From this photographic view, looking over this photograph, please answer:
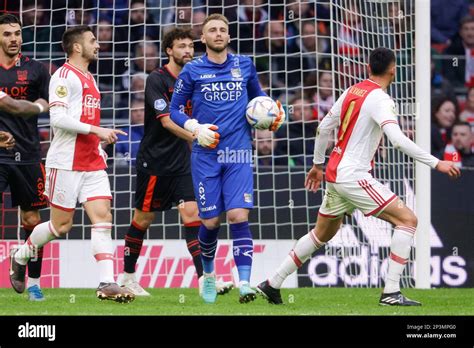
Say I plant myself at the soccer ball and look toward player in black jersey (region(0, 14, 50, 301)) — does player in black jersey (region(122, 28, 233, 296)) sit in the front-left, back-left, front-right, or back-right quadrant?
front-right

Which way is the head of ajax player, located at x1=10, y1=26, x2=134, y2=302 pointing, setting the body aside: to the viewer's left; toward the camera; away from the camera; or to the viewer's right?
to the viewer's right

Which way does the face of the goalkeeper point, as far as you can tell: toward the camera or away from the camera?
toward the camera

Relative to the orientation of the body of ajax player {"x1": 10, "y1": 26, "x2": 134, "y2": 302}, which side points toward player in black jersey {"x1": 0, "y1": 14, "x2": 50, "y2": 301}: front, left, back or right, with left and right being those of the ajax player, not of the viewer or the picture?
back

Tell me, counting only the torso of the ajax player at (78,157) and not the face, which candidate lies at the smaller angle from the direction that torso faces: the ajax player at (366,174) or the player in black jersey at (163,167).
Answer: the ajax player

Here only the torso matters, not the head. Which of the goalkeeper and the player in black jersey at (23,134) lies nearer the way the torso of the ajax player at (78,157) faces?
the goalkeeper

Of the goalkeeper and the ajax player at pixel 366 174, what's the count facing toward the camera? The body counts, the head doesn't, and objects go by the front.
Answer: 1

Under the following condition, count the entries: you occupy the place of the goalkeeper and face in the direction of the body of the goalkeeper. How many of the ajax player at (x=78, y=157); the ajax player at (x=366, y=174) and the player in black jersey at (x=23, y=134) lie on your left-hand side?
1

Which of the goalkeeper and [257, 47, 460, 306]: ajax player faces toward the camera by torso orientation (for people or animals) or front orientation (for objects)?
the goalkeeper

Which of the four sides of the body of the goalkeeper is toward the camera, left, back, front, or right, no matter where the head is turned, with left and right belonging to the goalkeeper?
front

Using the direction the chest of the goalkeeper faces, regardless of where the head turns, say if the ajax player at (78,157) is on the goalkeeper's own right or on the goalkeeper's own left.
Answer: on the goalkeeper's own right

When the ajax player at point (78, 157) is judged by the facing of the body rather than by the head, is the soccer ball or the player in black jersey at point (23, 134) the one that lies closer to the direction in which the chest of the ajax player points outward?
the soccer ball

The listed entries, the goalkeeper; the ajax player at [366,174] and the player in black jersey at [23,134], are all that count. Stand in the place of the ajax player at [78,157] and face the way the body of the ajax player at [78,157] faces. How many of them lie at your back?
1
